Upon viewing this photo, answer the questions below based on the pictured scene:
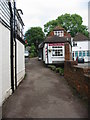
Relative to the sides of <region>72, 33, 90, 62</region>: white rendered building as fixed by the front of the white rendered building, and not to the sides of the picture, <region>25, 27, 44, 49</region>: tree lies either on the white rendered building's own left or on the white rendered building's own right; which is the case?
on the white rendered building's own right

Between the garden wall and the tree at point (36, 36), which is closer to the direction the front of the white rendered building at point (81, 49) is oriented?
the garden wall

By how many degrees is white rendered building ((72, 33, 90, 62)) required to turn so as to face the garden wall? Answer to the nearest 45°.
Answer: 0° — it already faces it

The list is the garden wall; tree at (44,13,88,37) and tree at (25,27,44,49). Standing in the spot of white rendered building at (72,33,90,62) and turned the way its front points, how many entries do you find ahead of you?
1

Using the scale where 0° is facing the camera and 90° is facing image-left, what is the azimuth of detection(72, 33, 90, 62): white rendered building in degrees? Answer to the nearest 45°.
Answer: approximately 0°

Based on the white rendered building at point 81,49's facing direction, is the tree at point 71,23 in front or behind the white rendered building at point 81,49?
behind

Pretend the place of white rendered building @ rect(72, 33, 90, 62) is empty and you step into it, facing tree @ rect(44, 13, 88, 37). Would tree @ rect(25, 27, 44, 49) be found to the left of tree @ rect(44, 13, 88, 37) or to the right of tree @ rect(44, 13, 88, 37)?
left
